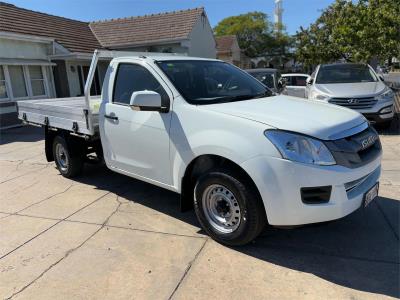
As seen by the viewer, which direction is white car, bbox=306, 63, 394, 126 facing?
toward the camera

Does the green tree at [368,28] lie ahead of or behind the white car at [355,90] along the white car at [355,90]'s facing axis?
behind

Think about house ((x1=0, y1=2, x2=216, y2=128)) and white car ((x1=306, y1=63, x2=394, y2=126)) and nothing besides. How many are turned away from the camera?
0

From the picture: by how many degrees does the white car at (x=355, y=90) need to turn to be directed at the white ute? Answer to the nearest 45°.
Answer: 0° — it already faces it

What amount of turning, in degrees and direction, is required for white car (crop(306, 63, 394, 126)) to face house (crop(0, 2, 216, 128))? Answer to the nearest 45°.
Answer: approximately 90° to its right

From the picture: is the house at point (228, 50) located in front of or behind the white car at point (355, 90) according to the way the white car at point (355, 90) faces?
behind

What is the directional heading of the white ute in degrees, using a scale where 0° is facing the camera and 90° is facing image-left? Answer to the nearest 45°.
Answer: approximately 315°

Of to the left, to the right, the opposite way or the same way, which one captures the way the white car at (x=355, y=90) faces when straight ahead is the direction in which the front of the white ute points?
to the right

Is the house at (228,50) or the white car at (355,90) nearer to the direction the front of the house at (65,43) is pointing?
the white car

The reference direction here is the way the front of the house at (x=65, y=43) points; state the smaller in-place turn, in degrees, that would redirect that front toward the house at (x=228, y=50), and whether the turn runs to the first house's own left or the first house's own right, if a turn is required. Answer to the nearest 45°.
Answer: approximately 90° to the first house's own left

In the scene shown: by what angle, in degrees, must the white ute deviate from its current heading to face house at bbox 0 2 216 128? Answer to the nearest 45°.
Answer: approximately 180°

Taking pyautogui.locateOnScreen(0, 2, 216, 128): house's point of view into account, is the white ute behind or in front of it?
in front

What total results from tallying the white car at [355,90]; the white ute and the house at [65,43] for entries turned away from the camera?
0

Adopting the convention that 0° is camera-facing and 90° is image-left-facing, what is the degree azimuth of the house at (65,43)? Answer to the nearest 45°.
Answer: approximately 315°

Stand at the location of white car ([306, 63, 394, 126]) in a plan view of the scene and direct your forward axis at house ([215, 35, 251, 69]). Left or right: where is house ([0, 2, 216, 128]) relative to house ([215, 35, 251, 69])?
left

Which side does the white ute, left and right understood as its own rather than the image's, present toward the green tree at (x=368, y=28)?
left
